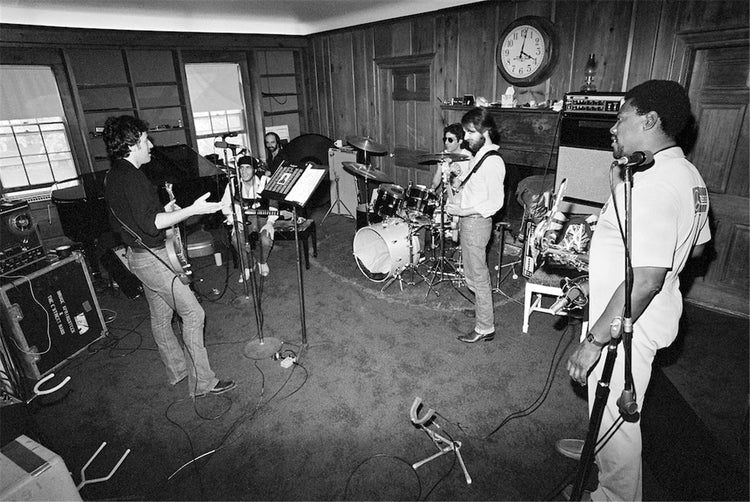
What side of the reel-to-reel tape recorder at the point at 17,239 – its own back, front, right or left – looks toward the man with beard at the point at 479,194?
front

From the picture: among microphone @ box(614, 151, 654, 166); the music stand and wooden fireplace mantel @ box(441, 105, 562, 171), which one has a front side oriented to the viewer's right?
the microphone

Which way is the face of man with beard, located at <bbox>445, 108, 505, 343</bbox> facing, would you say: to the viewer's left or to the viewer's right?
to the viewer's left

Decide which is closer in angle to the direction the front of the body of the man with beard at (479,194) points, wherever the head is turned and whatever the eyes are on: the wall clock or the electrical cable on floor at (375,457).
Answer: the electrical cable on floor

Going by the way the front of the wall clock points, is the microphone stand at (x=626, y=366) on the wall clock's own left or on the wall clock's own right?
on the wall clock's own left

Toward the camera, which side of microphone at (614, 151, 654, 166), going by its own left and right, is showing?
right

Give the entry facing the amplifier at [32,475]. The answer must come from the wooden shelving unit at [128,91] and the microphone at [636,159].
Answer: the wooden shelving unit

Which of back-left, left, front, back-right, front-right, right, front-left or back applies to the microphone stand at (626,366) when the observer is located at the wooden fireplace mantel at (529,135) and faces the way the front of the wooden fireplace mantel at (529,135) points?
front-left
